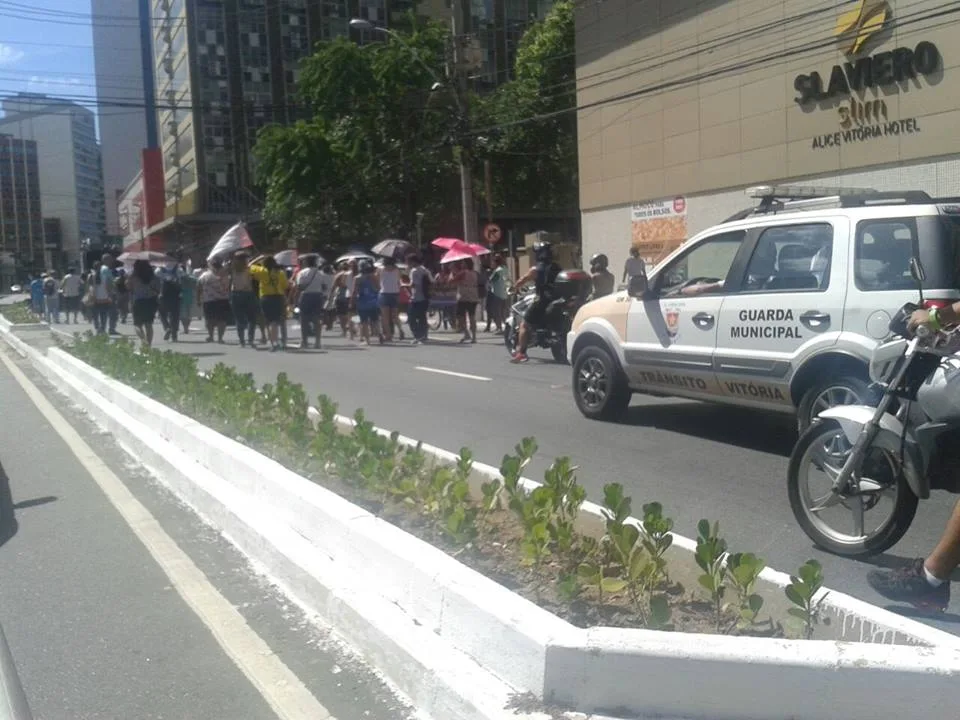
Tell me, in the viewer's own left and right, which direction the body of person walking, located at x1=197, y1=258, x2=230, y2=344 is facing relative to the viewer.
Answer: facing away from the viewer

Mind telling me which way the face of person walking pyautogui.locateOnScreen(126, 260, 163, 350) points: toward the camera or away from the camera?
away from the camera

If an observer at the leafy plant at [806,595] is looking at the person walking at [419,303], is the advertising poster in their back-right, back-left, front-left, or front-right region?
front-right

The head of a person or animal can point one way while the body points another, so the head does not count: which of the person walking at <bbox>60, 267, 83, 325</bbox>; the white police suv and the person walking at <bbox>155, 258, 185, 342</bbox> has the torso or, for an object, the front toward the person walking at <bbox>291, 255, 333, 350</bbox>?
the white police suv

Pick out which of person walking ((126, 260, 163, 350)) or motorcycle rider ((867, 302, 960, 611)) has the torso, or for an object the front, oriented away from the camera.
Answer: the person walking

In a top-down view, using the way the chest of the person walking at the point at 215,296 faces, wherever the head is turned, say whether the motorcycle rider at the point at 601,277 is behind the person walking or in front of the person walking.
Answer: behind

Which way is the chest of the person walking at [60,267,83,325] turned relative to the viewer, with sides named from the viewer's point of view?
facing away from the viewer

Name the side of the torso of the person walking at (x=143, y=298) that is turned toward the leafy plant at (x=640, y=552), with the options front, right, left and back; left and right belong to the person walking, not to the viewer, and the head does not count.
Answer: back

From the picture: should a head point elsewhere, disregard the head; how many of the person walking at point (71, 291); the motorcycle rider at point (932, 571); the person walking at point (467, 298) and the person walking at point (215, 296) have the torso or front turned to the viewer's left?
1

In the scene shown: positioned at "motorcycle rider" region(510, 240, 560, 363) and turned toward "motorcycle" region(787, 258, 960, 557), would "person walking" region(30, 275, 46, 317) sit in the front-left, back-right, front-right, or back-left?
back-right

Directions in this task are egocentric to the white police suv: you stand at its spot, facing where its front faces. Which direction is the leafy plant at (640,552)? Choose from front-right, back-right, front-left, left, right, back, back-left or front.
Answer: back-left

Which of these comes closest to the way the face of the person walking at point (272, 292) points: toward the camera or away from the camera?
away from the camera

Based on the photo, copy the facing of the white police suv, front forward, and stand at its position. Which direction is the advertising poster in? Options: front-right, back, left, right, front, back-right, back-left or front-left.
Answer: front-right

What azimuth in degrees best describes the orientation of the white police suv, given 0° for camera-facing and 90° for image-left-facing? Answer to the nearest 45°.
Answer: approximately 135°

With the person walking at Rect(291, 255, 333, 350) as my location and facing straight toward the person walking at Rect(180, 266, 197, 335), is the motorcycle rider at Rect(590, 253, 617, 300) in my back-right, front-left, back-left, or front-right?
back-right

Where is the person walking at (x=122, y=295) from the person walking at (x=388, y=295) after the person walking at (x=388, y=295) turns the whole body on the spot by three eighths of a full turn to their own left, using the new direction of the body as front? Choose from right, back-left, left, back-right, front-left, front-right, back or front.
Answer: right

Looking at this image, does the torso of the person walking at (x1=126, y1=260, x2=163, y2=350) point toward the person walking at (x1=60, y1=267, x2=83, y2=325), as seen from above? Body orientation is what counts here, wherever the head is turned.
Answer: yes

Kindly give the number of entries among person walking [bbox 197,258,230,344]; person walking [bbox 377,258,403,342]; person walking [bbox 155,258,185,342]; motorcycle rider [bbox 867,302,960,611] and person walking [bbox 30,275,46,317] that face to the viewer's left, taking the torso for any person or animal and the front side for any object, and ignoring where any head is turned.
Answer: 1

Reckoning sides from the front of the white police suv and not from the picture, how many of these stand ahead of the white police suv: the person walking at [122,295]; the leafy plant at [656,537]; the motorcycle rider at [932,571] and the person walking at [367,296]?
2

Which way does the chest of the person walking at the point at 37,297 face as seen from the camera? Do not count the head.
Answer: away from the camera
